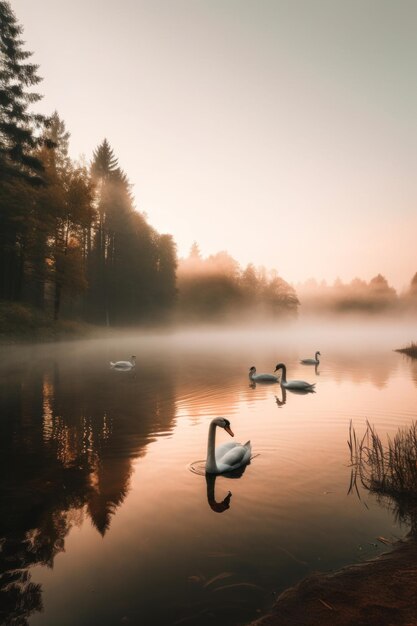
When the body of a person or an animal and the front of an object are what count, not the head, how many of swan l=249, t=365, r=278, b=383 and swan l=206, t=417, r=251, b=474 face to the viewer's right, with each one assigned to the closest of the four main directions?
0

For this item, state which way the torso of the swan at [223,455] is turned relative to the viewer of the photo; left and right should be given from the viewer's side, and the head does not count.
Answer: facing the viewer and to the left of the viewer

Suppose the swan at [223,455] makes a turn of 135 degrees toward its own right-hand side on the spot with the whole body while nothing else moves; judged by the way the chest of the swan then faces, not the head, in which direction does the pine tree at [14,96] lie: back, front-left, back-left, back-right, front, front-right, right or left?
front-left

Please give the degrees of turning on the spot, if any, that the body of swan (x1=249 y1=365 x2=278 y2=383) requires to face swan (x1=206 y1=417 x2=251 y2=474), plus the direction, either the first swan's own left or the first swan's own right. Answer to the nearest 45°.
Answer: approximately 90° to the first swan's own left

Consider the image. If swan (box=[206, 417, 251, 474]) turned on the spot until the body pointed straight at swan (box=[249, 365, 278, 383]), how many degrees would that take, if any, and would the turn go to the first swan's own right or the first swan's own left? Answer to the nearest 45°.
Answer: approximately 135° to the first swan's own right

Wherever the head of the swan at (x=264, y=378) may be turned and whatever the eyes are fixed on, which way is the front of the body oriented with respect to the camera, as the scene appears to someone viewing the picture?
to the viewer's left
